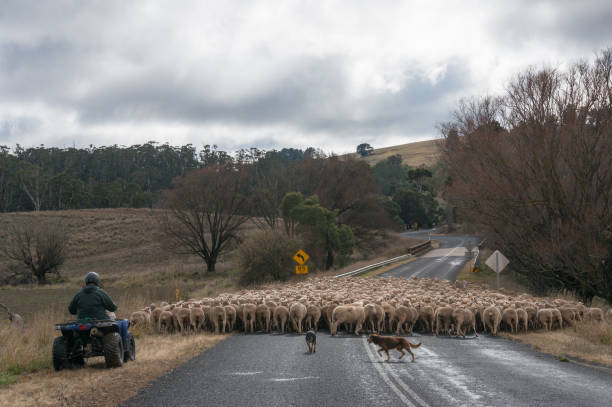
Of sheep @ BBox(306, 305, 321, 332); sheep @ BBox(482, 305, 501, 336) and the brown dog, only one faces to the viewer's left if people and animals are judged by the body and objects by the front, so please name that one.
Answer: the brown dog

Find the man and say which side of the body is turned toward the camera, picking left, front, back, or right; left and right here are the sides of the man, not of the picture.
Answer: back

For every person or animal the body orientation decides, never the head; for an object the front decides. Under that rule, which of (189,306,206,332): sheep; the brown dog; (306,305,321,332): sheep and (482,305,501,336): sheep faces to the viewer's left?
the brown dog

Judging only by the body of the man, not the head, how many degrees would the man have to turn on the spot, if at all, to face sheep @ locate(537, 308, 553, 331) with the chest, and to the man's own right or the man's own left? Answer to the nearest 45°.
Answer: approximately 90° to the man's own right

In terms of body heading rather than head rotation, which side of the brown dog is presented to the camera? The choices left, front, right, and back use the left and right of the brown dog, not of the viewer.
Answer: left

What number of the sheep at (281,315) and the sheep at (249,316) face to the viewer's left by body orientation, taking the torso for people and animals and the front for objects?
0
